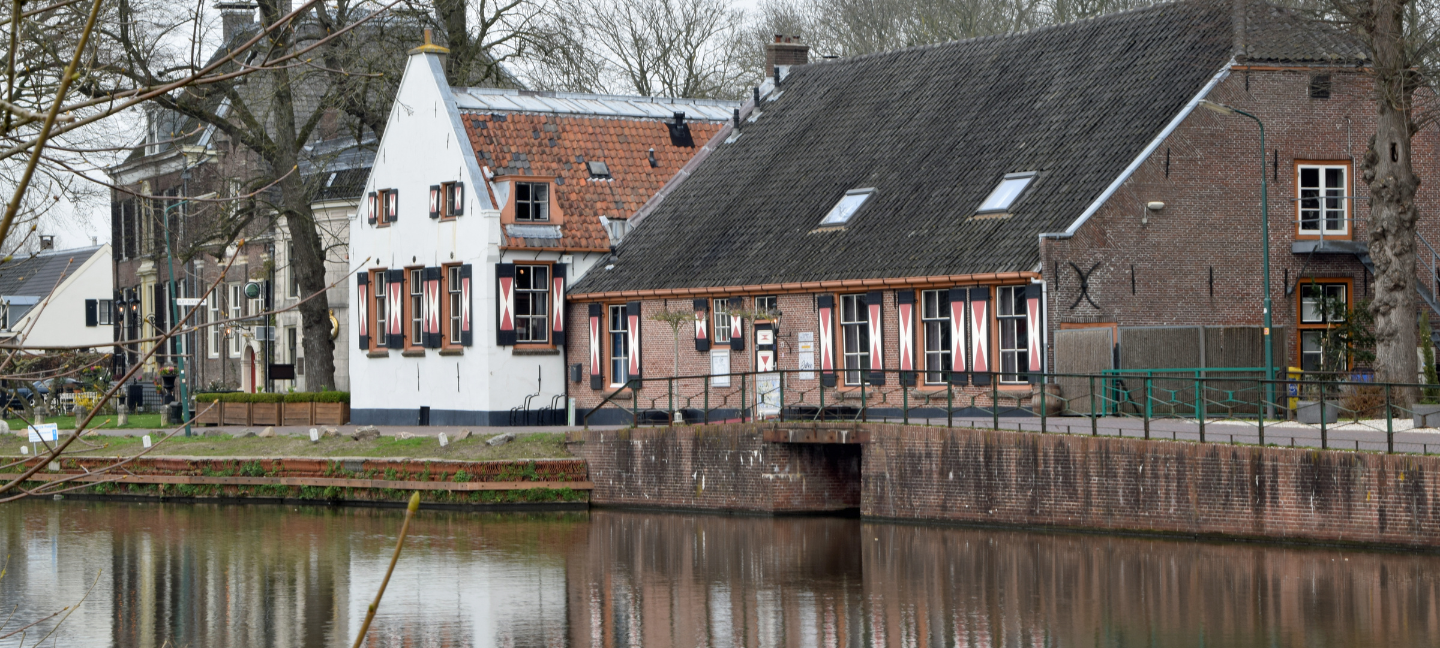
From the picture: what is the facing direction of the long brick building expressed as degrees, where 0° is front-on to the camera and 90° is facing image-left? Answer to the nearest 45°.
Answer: approximately 45°

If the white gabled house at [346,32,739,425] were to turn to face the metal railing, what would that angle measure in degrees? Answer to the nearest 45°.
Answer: approximately 90° to its left

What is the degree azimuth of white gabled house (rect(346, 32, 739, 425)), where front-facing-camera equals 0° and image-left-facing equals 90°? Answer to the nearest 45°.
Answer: approximately 45°

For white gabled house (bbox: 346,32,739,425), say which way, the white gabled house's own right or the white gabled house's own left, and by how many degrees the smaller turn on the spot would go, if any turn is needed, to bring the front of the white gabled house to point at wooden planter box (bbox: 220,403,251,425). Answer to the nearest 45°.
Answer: approximately 90° to the white gabled house's own right

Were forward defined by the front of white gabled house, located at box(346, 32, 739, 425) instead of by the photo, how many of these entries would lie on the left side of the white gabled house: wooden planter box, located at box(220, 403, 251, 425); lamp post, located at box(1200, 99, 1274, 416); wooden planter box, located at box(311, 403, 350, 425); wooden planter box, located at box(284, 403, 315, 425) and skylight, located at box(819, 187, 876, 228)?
2

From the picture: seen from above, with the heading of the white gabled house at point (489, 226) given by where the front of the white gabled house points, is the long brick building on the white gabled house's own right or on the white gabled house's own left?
on the white gabled house's own left

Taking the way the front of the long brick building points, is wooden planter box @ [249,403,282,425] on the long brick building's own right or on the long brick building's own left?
on the long brick building's own right
